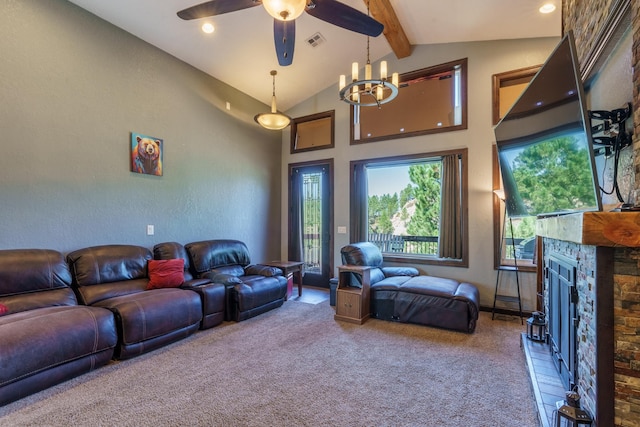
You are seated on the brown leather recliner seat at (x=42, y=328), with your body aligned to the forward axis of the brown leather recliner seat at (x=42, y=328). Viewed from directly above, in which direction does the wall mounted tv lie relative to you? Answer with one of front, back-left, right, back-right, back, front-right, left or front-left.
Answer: front

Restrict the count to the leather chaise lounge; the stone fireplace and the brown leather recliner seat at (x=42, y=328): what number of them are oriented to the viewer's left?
1

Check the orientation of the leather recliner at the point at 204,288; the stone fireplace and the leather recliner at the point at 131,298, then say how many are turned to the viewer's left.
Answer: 1

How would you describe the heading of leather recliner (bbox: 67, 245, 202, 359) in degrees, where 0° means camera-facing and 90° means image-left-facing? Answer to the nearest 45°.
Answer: approximately 315°

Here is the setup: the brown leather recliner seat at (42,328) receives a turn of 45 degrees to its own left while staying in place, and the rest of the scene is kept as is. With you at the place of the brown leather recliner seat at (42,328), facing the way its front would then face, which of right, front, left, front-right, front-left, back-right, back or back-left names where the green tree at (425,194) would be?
front

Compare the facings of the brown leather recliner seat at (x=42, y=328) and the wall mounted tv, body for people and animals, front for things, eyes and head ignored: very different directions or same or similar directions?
very different directions

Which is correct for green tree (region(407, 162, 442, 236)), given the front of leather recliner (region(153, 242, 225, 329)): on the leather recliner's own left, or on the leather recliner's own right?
on the leather recliner's own left

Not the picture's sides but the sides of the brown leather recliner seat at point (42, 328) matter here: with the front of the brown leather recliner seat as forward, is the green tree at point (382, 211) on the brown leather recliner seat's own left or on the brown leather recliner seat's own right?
on the brown leather recliner seat's own left

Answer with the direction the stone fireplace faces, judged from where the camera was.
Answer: facing to the left of the viewer
